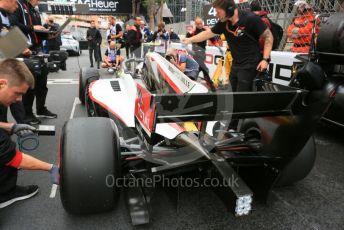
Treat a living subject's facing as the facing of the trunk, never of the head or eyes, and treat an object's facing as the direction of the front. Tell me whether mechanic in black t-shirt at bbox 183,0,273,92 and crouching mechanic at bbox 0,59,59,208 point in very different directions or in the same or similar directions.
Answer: very different directions

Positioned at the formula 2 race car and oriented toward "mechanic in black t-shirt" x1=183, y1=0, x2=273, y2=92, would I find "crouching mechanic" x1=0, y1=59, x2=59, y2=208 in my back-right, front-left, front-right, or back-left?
back-left

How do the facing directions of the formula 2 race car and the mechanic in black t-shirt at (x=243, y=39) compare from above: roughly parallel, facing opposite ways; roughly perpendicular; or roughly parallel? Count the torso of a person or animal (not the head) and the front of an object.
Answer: roughly perpendicular

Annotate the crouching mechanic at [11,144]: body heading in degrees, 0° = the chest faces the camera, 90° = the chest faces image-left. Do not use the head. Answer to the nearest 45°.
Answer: approximately 270°

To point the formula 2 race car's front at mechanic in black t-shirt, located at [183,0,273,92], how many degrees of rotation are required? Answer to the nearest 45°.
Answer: approximately 45° to its right

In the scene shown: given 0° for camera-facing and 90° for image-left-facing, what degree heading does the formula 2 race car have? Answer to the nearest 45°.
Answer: approximately 135°

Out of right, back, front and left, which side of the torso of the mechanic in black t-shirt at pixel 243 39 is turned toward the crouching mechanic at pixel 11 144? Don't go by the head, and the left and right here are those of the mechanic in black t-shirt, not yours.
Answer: front

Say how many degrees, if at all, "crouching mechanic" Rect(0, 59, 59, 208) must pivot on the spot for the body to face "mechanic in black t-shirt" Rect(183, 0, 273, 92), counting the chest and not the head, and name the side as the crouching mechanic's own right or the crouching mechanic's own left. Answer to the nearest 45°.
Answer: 0° — they already face them

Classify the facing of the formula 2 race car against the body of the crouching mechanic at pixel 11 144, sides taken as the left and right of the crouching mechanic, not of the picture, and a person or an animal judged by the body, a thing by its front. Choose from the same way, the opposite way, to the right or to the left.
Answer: to the left

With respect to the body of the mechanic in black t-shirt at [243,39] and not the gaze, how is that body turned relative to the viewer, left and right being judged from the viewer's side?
facing the viewer and to the left of the viewer

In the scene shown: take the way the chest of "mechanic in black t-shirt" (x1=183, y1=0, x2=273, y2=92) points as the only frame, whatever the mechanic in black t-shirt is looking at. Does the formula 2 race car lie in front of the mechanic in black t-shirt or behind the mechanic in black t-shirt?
in front

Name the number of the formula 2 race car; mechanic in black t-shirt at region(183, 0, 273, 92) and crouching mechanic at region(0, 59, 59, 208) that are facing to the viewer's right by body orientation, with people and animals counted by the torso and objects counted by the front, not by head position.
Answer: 1

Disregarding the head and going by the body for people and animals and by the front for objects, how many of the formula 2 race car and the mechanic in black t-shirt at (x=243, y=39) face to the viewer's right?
0
